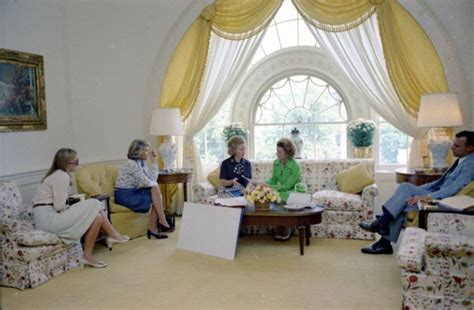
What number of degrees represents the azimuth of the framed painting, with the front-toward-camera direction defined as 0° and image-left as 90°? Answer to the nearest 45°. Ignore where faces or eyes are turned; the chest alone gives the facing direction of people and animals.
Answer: approximately 315°

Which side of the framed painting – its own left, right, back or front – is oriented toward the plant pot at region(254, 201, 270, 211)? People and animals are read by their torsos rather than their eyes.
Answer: front

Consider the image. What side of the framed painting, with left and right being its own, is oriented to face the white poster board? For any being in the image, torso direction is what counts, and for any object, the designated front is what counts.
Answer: front

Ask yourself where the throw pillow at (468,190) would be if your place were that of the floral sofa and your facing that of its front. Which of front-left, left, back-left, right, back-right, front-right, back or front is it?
front-left

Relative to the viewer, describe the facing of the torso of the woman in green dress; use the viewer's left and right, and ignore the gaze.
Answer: facing the viewer and to the left of the viewer

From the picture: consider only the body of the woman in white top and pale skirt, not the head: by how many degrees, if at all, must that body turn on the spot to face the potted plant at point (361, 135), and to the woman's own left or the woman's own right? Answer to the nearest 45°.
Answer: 0° — they already face it

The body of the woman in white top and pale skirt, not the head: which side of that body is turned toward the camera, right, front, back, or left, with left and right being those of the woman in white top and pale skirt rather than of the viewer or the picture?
right

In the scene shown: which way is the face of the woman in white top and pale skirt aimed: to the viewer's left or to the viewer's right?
to the viewer's right

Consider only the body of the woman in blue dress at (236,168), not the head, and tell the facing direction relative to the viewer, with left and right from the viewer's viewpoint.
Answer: facing the viewer and to the right of the viewer

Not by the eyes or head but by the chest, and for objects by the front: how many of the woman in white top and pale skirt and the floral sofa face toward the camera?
1

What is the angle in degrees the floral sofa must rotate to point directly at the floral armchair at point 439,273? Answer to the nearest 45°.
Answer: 0° — it already faces it

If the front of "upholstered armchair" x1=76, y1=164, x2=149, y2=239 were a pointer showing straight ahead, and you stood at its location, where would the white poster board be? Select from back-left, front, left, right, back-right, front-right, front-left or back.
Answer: front

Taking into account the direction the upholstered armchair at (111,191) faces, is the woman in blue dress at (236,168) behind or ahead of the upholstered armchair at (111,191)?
ahead

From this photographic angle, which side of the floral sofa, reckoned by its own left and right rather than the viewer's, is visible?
front
